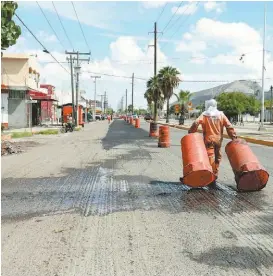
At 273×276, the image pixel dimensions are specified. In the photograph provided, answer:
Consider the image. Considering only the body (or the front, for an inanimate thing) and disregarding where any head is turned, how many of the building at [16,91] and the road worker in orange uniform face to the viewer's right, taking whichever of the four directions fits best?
1

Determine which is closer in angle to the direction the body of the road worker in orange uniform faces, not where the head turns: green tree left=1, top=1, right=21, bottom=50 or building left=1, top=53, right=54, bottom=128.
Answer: the building

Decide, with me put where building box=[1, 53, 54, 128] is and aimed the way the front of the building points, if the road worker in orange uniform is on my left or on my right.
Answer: on my right

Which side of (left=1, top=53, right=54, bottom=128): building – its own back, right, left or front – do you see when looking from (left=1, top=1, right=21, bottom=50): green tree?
right

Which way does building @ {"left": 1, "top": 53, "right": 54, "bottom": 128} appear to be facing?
to the viewer's right
